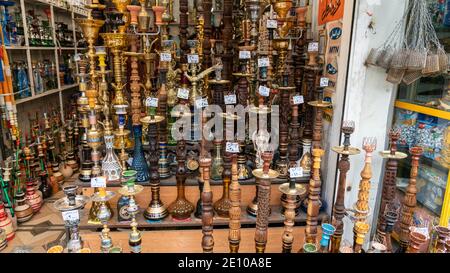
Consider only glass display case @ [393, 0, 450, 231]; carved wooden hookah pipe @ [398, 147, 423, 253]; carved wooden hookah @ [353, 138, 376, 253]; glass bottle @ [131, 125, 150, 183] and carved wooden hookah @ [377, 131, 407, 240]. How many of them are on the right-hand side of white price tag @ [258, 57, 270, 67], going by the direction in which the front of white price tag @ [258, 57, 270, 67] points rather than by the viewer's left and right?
1

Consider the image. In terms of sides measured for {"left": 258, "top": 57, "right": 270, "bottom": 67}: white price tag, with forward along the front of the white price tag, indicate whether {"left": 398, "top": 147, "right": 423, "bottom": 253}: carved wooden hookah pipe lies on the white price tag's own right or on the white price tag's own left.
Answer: on the white price tag's own left

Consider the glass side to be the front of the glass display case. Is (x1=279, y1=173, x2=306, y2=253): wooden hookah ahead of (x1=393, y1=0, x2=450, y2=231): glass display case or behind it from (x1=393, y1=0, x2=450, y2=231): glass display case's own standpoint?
ahead

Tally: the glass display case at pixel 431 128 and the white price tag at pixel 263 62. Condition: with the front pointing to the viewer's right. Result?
0

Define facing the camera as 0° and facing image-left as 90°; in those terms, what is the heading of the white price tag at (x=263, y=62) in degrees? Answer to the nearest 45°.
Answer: approximately 0°

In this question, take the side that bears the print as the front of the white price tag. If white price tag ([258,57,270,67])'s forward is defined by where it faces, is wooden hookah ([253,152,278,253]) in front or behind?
in front

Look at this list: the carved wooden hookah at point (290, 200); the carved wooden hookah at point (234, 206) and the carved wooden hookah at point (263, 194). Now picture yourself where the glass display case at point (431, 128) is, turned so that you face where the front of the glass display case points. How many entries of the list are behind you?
0

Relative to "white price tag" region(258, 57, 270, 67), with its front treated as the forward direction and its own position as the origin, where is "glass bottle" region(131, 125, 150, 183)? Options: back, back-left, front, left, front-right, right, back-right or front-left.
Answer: right
